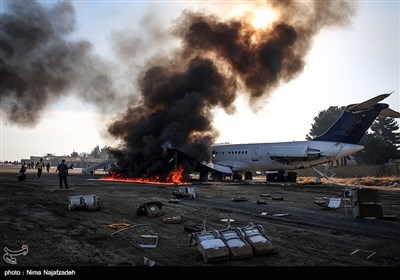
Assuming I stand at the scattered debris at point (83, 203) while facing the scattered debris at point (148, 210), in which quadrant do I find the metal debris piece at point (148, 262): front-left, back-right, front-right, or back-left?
front-right

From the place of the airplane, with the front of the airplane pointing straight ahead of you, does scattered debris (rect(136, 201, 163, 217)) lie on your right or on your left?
on your left

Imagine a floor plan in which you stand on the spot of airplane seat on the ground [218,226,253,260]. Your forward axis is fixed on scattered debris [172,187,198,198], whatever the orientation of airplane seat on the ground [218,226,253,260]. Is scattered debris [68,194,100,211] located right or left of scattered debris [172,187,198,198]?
left

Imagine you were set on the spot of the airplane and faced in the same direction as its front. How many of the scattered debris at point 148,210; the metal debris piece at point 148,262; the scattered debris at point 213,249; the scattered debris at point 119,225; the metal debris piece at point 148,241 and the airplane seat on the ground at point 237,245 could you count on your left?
6

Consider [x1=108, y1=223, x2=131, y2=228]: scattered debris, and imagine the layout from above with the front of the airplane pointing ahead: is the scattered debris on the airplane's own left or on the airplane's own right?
on the airplane's own left

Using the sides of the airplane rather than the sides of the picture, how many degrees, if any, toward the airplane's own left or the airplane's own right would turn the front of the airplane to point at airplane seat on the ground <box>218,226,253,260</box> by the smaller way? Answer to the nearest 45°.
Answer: approximately 90° to the airplane's own left

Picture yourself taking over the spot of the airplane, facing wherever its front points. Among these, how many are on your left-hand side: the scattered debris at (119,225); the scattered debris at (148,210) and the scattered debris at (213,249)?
3

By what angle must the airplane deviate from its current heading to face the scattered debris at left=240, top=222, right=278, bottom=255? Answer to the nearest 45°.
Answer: approximately 90° to its left

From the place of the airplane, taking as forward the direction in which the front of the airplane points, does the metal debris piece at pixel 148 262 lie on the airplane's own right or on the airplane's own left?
on the airplane's own left

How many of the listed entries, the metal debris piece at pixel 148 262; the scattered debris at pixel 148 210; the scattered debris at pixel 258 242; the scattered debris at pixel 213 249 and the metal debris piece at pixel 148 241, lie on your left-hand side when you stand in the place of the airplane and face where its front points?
5

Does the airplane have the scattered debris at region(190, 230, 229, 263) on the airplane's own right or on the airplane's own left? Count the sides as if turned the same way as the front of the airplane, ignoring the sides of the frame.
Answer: on the airplane's own left

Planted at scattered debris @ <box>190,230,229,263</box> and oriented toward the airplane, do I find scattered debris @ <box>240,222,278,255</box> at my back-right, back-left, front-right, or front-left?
front-right

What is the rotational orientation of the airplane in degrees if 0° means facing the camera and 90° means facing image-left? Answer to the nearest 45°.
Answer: approximately 90°

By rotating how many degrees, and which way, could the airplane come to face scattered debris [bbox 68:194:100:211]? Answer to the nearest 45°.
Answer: approximately 90° to its left
